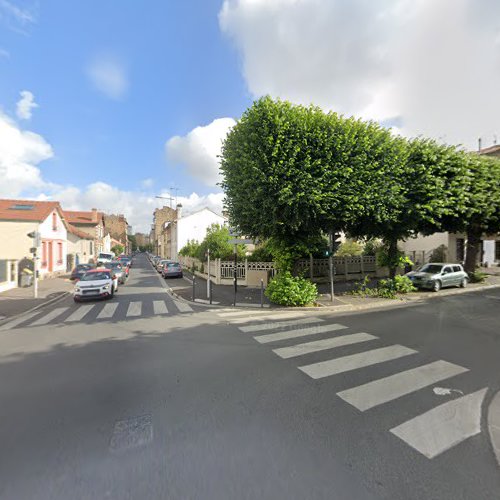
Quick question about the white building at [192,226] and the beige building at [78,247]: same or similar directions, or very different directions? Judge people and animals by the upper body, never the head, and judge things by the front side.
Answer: very different directions

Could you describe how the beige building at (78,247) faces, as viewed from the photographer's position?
facing to the right of the viewer

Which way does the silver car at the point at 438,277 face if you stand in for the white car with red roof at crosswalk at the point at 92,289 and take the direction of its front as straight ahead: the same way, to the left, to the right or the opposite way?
to the right

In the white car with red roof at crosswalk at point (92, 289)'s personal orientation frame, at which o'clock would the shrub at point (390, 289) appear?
The shrub is roughly at 10 o'clock from the white car with red roof at crosswalk.

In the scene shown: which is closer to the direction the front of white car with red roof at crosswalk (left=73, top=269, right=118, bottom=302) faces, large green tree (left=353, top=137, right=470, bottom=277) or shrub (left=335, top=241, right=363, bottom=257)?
the large green tree

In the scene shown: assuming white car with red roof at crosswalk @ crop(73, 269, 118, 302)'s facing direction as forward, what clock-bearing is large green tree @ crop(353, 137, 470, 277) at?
The large green tree is roughly at 10 o'clock from the white car with red roof at crosswalk.

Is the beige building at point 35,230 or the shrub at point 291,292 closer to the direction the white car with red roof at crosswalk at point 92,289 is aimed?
the shrub

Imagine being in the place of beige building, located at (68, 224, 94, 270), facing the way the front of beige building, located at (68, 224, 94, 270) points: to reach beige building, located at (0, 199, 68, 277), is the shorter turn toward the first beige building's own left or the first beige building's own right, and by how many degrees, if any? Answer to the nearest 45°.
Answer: approximately 90° to the first beige building's own right

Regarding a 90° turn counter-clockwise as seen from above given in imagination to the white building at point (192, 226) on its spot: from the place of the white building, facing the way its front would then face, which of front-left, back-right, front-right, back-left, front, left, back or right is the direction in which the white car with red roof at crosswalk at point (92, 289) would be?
front

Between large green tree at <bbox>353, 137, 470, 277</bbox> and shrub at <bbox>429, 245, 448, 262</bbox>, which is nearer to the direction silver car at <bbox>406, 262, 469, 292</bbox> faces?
the large green tree

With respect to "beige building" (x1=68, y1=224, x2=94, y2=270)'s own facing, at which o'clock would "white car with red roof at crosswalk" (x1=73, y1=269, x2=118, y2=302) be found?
The white car with red roof at crosswalk is roughly at 3 o'clock from the beige building.

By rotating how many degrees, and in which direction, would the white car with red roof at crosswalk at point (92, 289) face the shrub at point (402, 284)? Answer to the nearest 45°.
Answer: approximately 45° to its left

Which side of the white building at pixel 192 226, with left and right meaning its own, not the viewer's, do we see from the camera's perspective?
left
